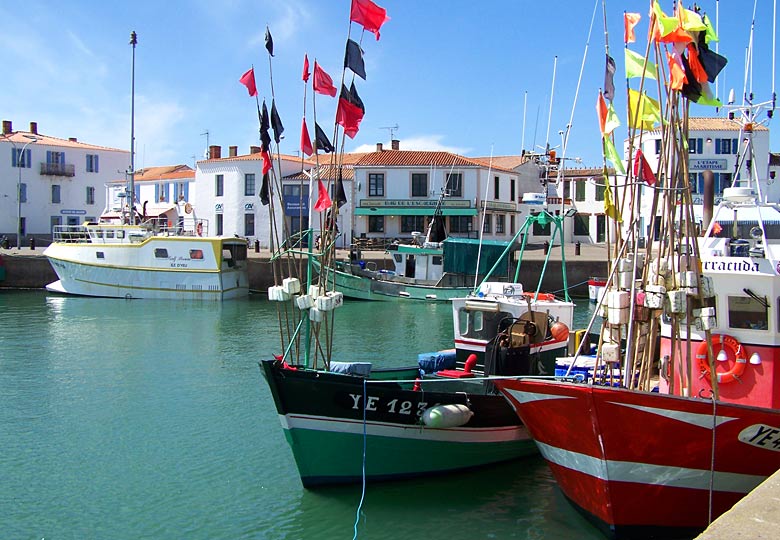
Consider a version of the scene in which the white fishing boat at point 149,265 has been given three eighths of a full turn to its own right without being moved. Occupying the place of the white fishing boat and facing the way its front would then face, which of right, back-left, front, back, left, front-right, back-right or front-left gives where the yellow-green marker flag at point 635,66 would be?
right

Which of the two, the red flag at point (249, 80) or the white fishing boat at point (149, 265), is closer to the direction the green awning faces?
the red flag

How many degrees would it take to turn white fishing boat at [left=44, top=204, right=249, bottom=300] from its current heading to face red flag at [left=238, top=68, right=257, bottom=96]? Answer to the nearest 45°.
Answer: approximately 135° to its left

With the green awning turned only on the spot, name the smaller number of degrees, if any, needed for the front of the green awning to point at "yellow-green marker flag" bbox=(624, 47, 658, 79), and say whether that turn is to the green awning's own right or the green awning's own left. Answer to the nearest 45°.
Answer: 0° — it already faces it

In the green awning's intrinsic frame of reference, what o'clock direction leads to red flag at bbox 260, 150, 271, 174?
The red flag is roughly at 12 o'clock from the green awning.

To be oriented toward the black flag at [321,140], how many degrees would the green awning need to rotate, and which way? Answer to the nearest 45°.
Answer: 0° — it already faces it

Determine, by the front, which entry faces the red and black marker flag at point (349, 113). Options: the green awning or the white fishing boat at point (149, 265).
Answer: the green awning

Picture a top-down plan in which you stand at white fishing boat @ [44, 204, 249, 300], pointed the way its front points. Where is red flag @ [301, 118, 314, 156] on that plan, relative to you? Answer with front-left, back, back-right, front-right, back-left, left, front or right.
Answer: back-left

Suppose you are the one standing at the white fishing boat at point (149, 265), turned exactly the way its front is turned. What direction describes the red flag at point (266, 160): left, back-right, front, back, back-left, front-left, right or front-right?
back-left

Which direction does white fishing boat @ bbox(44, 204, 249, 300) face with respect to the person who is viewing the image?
facing away from the viewer and to the left of the viewer

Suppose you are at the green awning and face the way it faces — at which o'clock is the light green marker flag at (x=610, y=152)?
The light green marker flag is roughly at 12 o'clock from the green awning.

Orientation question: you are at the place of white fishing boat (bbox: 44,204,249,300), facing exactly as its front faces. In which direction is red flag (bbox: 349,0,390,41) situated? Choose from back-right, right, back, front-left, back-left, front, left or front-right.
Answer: back-left

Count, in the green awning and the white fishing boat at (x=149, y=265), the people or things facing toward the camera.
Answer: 1

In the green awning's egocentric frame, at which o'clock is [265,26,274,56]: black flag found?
The black flag is roughly at 12 o'clock from the green awning.
